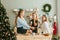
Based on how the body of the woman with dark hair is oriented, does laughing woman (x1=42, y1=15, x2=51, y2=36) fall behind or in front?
in front

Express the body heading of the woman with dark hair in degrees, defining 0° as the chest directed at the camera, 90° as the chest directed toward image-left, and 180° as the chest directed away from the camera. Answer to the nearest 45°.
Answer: approximately 270°

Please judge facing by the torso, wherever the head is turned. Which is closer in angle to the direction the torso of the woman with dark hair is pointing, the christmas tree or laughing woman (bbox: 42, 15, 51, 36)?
the laughing woman

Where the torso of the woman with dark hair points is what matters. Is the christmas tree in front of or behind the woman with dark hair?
behind
